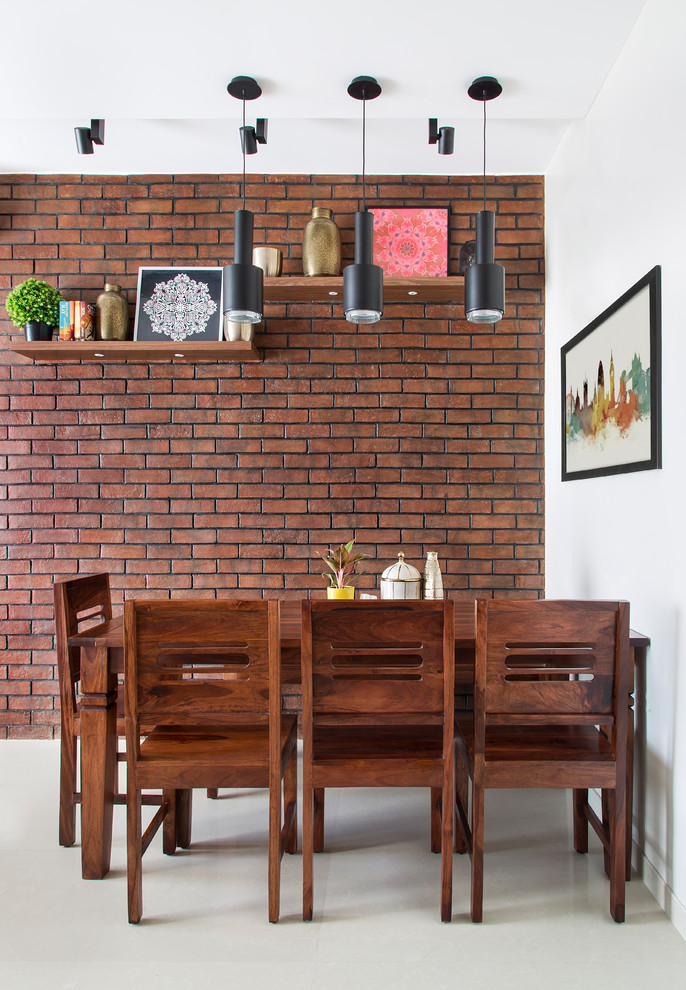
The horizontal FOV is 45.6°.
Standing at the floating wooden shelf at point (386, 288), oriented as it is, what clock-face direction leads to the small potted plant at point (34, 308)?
The small potted plant is roughly at 3 o'clock from the floating wooden shelf.

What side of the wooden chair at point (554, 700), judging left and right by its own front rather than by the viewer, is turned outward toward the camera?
back

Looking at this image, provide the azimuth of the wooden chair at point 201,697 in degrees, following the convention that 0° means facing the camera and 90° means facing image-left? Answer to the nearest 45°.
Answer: approximately 180°

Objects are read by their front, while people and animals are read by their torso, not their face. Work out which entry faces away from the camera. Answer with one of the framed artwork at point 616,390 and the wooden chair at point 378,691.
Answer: the wooden chair

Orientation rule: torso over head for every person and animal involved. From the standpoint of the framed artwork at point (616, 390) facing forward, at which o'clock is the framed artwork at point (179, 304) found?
the framed artwork at point (179, 304) is roughly at 2 o'clock from the framed artwork at point (616, 390).

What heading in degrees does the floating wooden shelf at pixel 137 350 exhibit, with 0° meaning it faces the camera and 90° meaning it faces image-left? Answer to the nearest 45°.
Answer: approximately 0°

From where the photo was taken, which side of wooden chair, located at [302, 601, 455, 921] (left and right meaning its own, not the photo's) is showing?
back

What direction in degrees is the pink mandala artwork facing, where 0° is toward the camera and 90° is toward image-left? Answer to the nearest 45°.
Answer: approximately 0°

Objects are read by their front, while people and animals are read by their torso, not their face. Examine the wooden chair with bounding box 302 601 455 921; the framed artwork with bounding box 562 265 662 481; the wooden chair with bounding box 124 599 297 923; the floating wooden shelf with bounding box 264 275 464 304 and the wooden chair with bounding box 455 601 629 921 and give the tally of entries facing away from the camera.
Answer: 3
